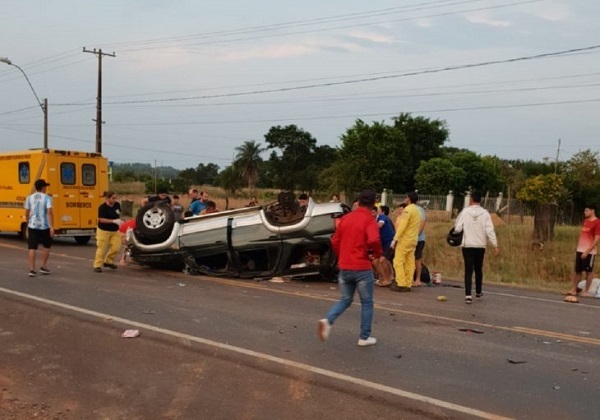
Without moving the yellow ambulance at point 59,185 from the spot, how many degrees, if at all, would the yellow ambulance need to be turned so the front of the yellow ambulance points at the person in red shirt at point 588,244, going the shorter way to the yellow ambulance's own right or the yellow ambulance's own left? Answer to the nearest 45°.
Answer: approximately 180°

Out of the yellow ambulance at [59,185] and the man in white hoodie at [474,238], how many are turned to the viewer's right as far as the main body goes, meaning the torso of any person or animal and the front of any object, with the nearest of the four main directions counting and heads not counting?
0

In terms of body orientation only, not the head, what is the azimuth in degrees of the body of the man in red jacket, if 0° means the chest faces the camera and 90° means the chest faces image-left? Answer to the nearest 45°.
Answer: approximately 225°

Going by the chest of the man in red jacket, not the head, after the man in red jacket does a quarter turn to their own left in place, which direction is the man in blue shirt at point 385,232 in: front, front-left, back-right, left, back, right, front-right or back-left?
front-right

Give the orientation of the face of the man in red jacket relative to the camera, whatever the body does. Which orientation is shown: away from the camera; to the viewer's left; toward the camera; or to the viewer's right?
away from the camera

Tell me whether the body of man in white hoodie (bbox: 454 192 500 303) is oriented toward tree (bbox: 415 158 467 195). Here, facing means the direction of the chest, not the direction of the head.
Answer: yes

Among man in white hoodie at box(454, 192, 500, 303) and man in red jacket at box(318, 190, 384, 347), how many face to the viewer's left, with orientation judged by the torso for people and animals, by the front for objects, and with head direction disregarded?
0

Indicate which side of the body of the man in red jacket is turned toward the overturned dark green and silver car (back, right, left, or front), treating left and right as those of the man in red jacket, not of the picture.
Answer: left

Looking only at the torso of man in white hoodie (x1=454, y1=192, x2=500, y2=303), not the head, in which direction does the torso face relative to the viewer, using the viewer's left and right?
facing away from the viewer

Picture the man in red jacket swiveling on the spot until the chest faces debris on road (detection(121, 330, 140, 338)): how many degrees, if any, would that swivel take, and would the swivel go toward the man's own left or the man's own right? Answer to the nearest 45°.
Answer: approximately 135° to the man's own left

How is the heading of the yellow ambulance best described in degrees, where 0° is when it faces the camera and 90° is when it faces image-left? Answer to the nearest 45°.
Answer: approximately 135°

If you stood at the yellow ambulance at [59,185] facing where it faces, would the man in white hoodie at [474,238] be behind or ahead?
behind

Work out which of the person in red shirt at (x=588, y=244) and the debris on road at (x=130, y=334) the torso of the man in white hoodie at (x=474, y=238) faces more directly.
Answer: the person in red shirt
